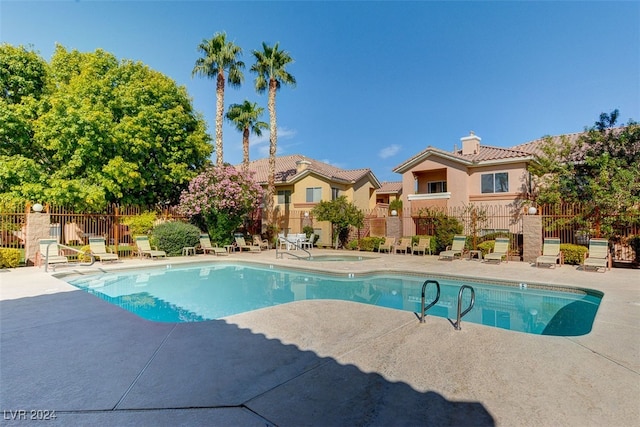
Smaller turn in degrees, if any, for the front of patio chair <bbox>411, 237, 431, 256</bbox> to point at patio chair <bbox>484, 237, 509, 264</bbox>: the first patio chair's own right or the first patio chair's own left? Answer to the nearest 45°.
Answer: approximately 90° to the first patio chair's own left

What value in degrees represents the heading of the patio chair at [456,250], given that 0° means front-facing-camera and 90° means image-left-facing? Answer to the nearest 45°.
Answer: approximately 45°

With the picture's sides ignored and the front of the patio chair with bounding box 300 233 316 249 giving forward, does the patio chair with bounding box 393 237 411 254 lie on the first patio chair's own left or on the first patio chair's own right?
on the first patio chair's own left

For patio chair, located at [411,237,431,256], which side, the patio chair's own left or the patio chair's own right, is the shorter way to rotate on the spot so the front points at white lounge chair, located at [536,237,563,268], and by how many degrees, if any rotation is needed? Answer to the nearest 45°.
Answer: approximately 90° to the patio chair's own left

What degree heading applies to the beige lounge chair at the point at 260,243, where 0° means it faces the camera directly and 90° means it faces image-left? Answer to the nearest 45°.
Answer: approximately 315°

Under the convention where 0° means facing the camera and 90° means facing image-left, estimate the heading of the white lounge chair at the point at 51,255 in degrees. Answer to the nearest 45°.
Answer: approximately 315°

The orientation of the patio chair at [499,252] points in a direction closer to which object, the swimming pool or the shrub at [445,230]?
the swimming pool

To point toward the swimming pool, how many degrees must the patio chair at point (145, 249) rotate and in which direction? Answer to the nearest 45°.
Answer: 0° — it already faces it

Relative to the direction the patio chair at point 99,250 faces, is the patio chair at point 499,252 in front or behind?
in front
